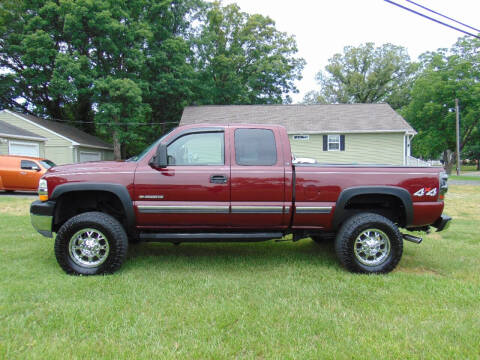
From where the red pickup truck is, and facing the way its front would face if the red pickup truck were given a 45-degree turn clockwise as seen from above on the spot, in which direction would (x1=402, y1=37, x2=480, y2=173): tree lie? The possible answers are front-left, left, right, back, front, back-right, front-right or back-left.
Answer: right

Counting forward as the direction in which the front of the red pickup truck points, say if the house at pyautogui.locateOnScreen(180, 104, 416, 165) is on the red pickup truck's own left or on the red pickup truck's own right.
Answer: on the red pickup truck's own right

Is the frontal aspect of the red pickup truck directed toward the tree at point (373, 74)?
no

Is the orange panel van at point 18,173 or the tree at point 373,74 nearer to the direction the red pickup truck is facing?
the orange panel van

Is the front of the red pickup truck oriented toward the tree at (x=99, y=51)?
no

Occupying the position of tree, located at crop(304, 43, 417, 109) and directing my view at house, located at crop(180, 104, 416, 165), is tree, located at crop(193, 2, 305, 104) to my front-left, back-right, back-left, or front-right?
front-right

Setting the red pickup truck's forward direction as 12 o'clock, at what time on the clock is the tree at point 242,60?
The tree is roughly at 3 o'clock from the red pickup truck.

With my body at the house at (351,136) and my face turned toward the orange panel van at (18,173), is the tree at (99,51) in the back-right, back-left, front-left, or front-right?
front-right

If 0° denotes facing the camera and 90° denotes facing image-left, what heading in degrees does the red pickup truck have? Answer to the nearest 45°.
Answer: approximately 90°

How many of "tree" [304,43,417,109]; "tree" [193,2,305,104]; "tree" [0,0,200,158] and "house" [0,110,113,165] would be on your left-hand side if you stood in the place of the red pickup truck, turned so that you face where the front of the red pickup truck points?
0

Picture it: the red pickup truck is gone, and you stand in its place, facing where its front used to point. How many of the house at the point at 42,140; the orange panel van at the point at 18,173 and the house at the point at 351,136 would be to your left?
0

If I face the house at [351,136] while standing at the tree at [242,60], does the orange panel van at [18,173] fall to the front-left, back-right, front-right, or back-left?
front-right
